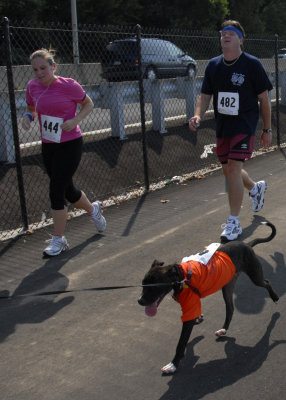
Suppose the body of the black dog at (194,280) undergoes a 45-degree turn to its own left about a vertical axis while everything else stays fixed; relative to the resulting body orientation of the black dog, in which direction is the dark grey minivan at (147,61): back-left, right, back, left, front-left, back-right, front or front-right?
back

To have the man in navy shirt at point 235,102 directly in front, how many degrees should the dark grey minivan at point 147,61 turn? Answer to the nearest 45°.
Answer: approximately 135° to its right

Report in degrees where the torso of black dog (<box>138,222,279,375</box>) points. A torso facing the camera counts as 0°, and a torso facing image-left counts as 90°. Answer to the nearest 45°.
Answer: approximately 45°

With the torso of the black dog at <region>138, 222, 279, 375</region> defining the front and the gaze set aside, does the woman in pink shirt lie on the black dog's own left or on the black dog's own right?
on the black dog's own right

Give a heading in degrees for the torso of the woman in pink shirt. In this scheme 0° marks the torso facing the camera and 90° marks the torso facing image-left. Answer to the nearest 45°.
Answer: approximately 45°

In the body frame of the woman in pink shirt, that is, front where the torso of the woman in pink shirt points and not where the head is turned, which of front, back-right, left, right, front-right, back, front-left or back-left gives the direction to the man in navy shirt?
back-left

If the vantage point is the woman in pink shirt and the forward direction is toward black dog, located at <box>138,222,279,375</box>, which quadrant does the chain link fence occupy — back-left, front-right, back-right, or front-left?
back-left

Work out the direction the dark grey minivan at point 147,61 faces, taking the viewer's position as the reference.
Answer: facing away from the viewer and to the right of the viewer
